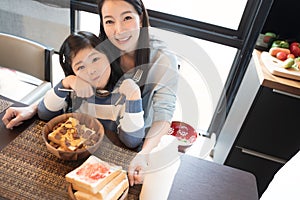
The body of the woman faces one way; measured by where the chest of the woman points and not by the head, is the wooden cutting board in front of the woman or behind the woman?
behind

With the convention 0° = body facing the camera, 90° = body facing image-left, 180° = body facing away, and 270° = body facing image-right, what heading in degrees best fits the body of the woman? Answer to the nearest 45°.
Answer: approximately 45°

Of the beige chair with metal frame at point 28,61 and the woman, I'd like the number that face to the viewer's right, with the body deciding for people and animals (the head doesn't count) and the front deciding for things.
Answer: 0

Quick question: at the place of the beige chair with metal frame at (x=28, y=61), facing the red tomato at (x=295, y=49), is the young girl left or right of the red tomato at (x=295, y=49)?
right

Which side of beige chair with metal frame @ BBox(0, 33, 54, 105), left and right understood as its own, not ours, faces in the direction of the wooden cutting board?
left

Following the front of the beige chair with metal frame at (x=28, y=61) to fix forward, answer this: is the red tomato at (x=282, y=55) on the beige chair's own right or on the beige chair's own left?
on the beige chair's own left

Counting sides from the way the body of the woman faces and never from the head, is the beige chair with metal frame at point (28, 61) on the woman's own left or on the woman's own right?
on the woman's own right
